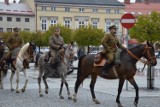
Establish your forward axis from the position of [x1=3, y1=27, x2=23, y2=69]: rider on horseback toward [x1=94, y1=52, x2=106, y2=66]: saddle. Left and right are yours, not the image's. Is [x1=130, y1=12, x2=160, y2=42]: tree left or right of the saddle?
left

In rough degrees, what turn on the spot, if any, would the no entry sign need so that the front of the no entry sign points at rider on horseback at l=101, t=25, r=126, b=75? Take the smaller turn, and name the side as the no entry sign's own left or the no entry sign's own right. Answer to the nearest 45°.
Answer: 0° — it already faces them

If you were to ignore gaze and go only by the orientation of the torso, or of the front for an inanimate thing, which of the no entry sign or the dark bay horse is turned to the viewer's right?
the dark bay horse

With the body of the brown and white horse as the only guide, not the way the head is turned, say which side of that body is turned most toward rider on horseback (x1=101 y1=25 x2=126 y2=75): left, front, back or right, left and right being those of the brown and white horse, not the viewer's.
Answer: front

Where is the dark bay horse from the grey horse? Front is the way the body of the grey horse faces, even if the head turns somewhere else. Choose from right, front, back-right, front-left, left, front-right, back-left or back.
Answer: front

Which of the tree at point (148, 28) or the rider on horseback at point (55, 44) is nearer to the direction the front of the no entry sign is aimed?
the rider on horseback

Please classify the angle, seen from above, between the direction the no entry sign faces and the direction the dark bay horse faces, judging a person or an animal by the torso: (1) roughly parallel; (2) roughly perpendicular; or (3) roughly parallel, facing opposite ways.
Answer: roughly perpendicular

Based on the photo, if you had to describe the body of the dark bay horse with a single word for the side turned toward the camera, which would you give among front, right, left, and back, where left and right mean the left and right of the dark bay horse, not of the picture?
right

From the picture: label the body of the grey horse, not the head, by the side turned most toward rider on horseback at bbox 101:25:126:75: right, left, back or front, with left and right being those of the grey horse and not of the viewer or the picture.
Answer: front

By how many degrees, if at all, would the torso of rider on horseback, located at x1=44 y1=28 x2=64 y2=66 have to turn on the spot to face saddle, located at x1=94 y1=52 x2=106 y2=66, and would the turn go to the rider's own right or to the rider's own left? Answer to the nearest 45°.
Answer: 0° — they already face it

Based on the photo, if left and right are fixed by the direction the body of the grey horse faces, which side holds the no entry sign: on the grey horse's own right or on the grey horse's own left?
on the grey horse's own left

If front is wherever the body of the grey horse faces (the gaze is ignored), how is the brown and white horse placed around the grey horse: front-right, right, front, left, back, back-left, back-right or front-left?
back

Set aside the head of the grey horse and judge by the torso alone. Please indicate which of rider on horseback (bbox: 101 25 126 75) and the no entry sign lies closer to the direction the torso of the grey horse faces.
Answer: the rider on horseback

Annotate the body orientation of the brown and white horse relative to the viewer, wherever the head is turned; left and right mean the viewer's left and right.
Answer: facing the viewer and to the right of the viewer

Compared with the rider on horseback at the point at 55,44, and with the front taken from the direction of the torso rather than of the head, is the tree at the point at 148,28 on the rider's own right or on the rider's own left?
on the rider's own left
